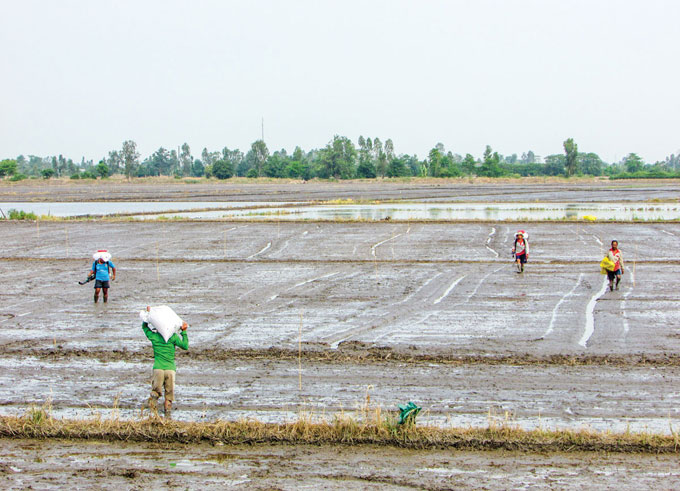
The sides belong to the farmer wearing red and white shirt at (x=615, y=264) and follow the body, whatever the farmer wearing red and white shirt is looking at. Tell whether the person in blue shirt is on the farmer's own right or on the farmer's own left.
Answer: on the farmer's own right

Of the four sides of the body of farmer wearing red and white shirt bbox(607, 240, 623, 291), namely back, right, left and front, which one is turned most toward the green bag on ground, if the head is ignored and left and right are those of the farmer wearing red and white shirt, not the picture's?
front

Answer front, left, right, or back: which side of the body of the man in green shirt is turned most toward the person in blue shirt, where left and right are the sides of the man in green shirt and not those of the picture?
front

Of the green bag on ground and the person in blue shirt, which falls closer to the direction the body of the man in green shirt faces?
the person in blue shirt

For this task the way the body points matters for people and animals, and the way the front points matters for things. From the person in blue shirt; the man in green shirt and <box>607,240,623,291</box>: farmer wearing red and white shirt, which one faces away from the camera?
the man in green shirt

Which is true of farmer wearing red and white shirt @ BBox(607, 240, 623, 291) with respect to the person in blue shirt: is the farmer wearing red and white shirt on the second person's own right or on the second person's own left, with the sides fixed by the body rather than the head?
on the second person's own left

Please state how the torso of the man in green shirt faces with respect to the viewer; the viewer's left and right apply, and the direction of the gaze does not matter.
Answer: facing away from the viewer

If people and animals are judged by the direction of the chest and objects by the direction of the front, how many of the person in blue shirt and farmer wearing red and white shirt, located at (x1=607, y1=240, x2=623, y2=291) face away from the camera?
0

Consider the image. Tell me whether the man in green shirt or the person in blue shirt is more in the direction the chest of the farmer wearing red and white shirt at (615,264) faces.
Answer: the man in green shirt

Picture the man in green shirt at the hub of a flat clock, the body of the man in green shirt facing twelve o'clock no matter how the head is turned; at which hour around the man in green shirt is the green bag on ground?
The green bag on ground is roughly at 4 o'clock from the man in green shirt.

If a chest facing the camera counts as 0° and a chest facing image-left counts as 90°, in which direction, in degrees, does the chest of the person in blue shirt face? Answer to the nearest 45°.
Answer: approximately 0°

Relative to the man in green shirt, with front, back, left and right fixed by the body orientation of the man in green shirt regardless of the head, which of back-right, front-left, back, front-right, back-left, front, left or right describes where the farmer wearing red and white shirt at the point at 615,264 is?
front-right

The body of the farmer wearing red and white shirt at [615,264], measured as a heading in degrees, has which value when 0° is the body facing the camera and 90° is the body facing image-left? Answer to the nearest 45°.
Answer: approximately 0°

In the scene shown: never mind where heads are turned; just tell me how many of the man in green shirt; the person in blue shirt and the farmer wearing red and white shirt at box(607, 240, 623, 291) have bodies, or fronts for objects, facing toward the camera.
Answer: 2
